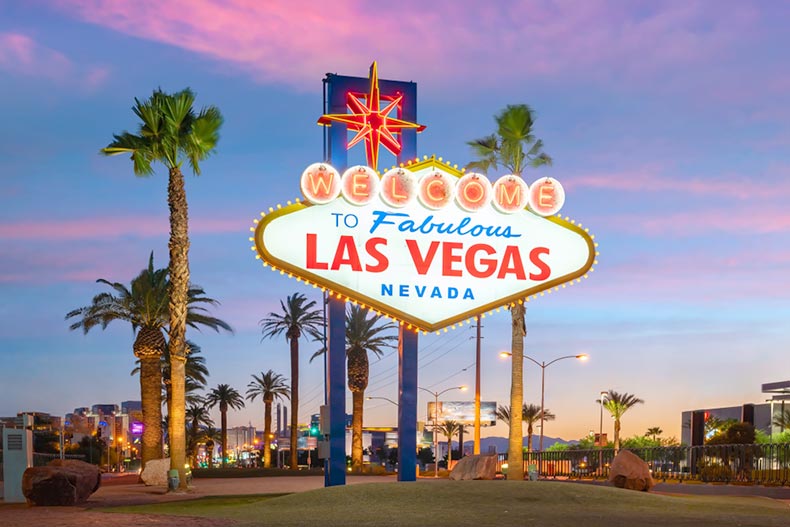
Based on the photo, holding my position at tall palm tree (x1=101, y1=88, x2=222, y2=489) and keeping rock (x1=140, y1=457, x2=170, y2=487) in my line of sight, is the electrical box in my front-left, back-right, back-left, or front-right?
back-left

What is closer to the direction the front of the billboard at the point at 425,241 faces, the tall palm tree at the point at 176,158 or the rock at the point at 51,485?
the rock

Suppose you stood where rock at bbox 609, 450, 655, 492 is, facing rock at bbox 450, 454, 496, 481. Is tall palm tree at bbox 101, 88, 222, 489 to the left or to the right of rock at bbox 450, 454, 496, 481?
left

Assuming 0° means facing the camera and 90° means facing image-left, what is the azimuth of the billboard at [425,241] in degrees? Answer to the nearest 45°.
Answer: approximately 0°

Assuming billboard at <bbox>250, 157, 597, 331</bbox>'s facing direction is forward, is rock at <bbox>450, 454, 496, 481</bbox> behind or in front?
behind

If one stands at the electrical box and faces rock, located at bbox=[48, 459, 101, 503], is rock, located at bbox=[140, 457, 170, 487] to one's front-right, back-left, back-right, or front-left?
back-left

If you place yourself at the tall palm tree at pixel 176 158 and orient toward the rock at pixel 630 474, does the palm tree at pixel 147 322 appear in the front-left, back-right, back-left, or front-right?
back-left
